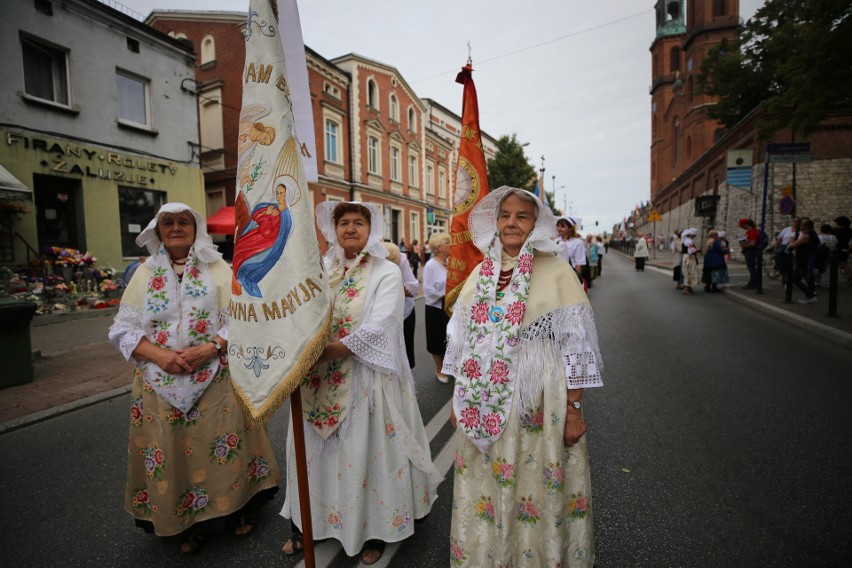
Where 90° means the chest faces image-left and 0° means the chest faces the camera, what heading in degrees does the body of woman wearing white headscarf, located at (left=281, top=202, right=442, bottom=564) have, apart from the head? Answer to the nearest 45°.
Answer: approximately 45°

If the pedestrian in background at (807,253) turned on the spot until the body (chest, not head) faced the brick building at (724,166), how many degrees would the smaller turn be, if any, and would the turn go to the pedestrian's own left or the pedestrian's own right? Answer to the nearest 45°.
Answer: approximately 90° to the pedestrian's own right

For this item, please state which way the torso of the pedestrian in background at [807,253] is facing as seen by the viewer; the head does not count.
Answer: to the viewer's left

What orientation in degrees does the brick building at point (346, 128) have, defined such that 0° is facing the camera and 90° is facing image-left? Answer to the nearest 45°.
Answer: approximately 315°

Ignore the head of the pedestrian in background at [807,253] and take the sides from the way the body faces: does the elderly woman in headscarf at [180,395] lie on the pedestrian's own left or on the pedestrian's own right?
on the pedestrian's own left

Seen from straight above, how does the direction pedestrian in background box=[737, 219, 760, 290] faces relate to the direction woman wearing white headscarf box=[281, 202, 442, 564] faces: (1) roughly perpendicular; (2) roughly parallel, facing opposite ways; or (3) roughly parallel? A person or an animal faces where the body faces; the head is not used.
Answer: roughly perpendicular

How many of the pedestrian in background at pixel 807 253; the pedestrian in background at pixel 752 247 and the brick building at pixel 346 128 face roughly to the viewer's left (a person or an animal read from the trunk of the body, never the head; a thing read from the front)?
2

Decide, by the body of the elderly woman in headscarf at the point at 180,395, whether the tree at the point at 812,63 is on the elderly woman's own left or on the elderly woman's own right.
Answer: on the elderly woman's own left

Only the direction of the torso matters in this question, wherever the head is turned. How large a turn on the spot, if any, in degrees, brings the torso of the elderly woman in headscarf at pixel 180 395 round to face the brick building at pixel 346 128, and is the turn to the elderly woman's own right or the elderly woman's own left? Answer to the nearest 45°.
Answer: approximately 180°

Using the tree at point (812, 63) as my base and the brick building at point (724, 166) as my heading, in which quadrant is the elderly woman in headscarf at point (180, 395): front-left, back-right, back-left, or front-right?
back-left

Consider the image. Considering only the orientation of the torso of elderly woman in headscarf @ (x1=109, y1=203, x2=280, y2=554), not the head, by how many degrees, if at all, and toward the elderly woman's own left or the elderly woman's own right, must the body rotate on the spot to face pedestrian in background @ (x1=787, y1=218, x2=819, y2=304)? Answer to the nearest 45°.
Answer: approximately 90° to the elderly woman's own left

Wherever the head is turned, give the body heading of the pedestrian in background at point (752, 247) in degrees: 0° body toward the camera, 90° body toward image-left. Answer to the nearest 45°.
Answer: approximately 90°
